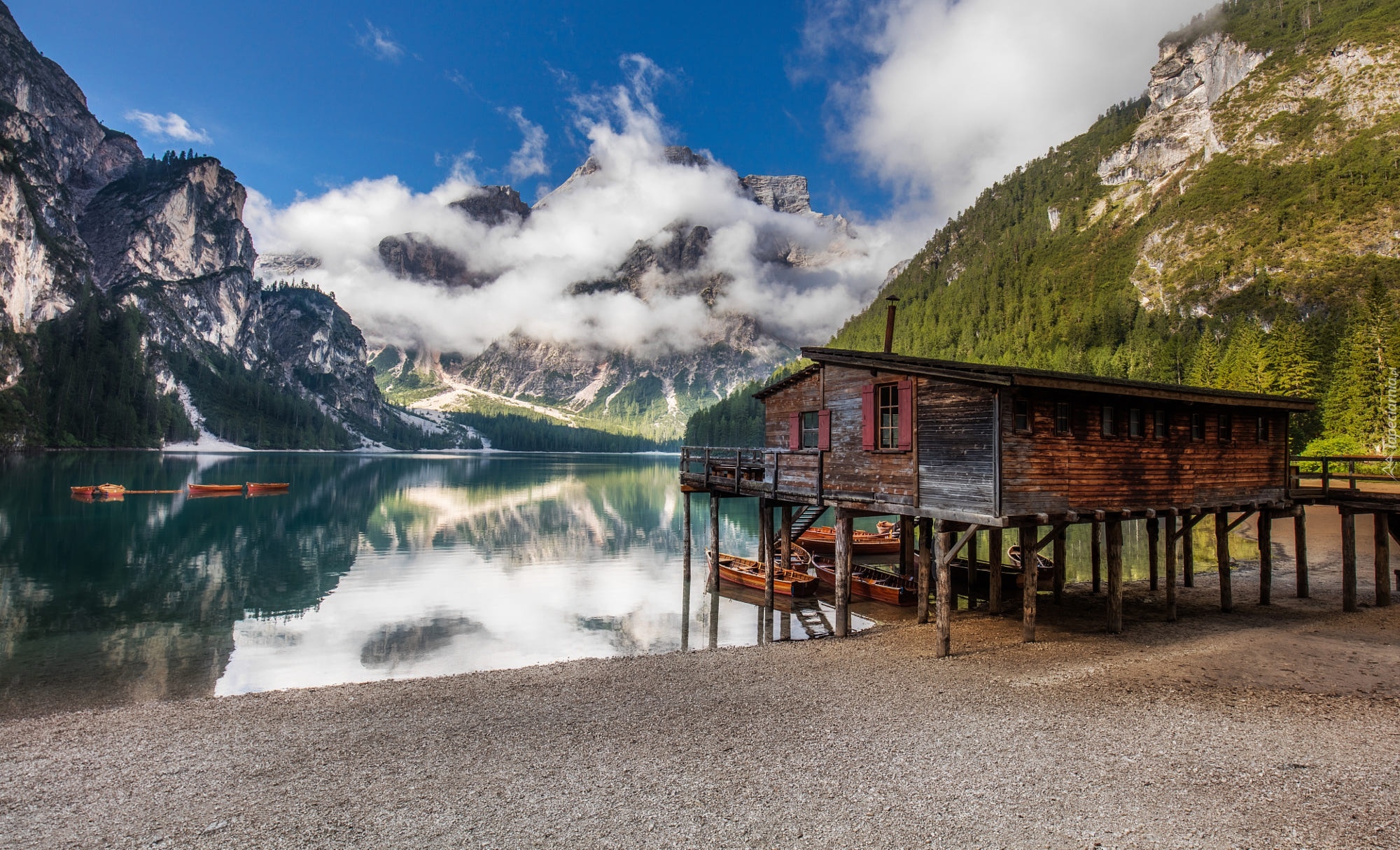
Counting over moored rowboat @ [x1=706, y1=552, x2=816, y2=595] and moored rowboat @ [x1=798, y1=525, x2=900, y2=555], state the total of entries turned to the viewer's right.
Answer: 0

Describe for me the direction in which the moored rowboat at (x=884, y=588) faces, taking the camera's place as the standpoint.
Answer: facing away from the viewer and to the left of the viewer

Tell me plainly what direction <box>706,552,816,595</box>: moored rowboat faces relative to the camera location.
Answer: facing away from the viewer and to the left of the viewer

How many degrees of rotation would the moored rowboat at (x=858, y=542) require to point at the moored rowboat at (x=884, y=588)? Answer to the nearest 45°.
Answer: approximately 90° to its left

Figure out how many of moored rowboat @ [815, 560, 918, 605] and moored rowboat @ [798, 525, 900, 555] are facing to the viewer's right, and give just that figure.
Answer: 0

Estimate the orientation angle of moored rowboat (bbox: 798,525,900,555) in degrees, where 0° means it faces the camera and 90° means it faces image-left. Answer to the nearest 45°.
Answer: approximately 90°

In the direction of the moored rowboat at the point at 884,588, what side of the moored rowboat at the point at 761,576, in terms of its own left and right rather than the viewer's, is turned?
back

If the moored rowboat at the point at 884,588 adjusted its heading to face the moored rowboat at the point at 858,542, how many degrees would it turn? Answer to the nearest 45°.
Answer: approximately 45° to its right
